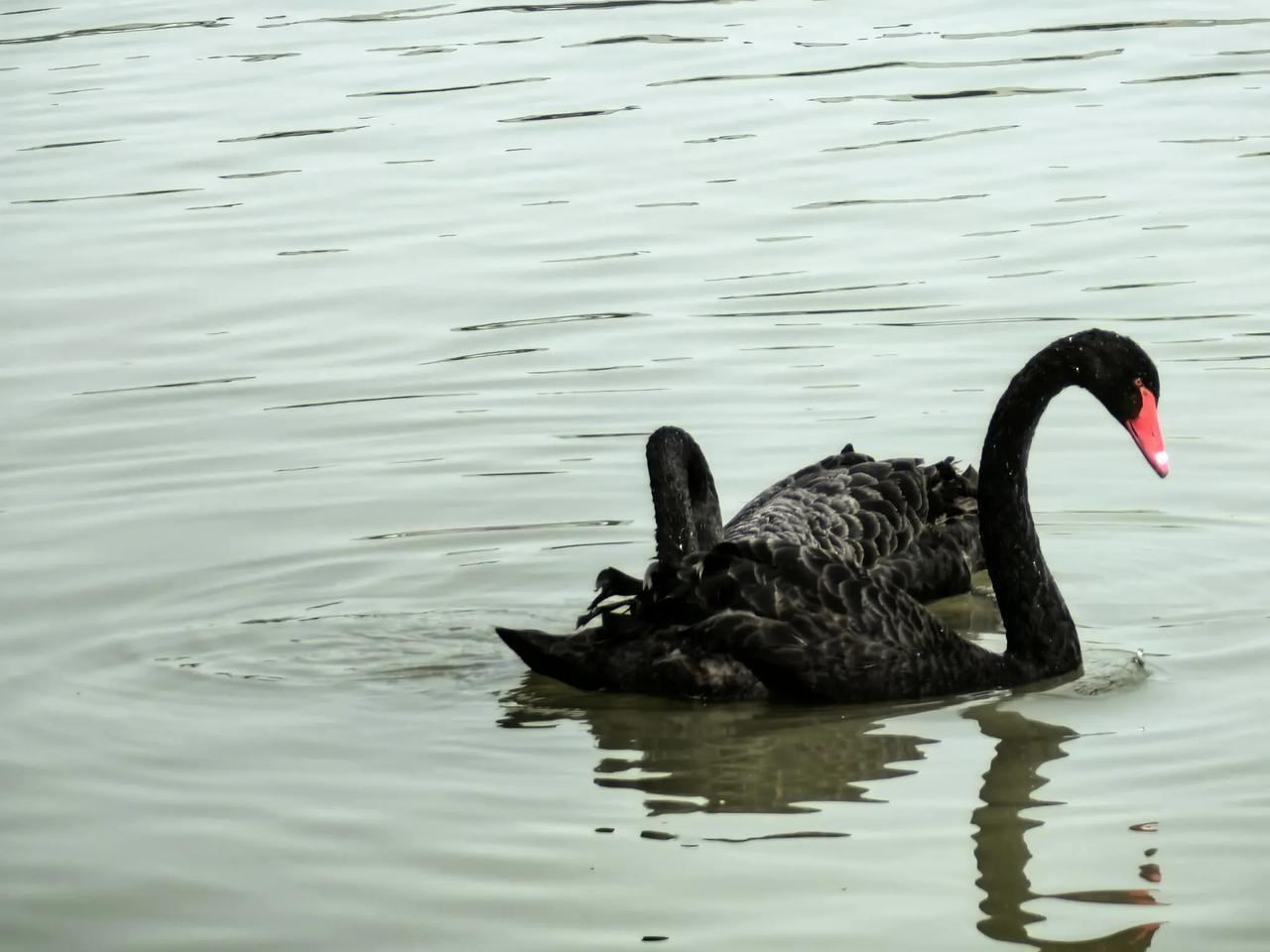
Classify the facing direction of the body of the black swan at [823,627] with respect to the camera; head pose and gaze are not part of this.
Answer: to the viewer's right
